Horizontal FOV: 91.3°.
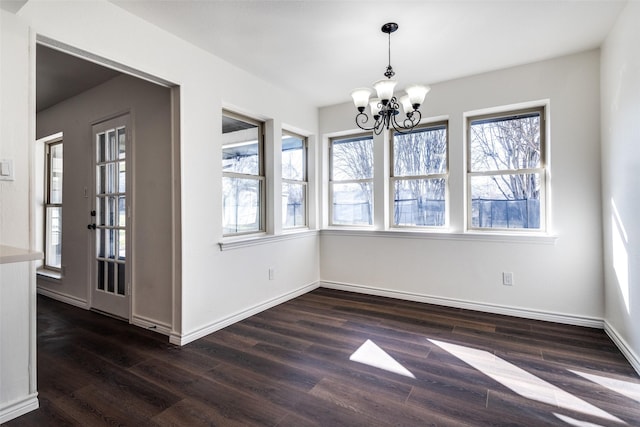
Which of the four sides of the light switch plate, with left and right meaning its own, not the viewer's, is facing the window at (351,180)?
left

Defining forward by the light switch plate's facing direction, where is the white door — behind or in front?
behind

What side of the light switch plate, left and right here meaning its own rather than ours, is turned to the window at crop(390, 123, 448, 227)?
left

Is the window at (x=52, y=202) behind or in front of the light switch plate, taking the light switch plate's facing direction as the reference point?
behind

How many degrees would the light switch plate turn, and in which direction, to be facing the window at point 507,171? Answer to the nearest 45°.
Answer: approximately 90° to its left
